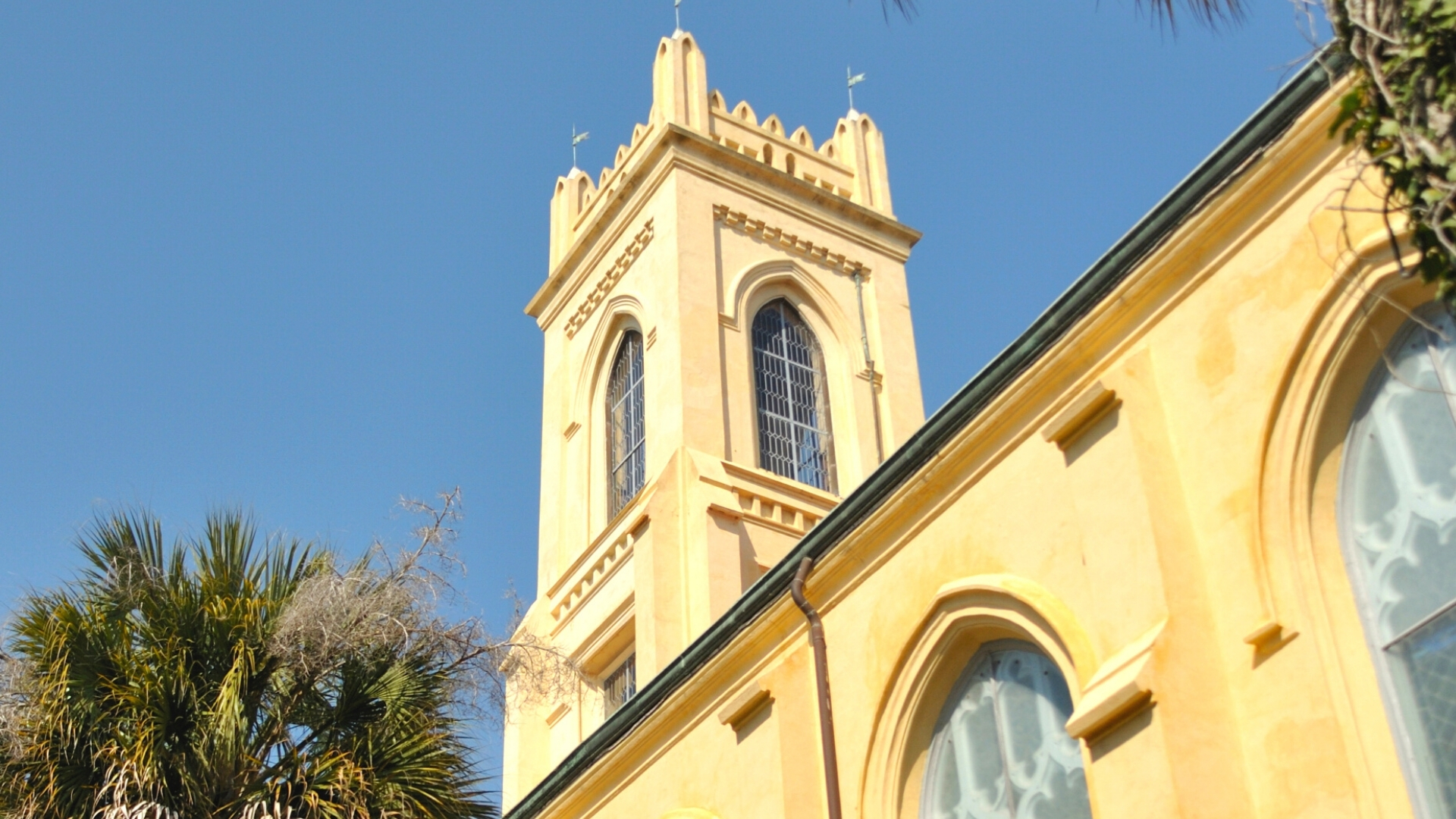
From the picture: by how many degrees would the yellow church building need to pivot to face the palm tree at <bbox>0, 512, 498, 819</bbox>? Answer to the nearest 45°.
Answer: approximately 45° to its left

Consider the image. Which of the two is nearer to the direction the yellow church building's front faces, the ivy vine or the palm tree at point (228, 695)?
the palm tree

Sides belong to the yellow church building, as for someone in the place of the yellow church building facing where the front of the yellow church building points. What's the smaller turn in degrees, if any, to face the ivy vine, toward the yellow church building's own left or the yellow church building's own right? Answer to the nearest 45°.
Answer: approximately 135° to the yellow church building's own left

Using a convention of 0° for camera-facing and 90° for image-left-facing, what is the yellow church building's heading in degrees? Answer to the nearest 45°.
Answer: approximately 135°
